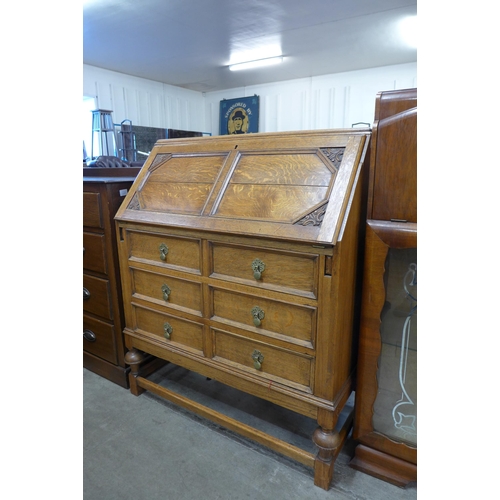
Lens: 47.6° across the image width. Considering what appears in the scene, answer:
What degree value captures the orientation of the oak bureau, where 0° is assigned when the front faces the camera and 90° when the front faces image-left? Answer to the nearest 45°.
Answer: approximately 45°

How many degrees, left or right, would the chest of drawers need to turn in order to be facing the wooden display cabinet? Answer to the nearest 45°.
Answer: approximately 90° to its left

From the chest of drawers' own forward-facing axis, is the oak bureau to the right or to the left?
on its left

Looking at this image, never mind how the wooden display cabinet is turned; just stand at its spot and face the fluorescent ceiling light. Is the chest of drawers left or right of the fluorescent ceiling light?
left

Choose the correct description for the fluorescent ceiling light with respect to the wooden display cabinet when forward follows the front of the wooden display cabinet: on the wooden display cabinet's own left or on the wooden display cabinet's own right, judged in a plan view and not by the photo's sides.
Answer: on the wooden display cabinet's own right

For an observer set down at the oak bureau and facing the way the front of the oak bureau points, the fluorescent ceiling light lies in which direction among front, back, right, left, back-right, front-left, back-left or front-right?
back-right
